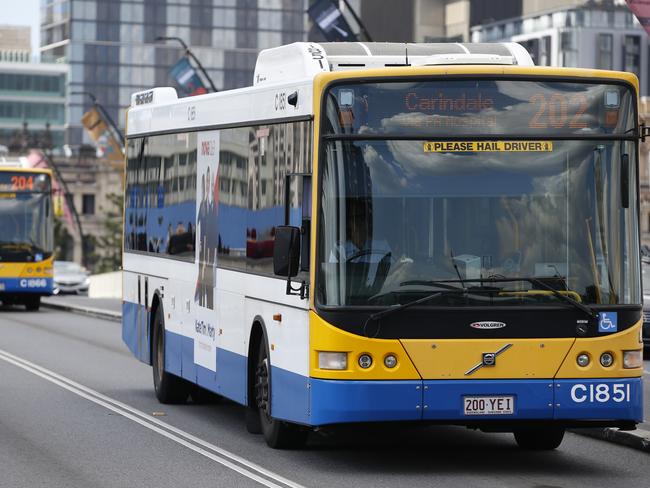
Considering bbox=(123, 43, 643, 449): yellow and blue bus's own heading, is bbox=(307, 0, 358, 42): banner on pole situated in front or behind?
behind

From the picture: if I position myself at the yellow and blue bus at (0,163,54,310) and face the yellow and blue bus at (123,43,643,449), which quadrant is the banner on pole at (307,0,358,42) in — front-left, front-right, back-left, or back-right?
front-left

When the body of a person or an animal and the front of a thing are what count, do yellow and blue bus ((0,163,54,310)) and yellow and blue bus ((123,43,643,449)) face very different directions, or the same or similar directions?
same or similar directions

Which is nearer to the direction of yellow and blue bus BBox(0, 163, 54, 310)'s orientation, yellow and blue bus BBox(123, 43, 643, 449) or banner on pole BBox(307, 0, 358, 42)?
the yellow and blue bus

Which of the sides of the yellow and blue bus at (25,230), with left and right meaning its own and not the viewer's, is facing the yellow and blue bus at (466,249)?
front

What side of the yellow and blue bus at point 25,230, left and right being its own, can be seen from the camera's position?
front

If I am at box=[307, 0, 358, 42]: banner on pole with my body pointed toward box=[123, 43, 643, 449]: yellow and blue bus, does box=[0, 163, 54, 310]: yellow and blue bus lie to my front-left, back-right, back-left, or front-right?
back-right

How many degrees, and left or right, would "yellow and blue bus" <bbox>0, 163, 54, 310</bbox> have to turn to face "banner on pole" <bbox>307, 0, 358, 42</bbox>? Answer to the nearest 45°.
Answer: approximately 45° to its left

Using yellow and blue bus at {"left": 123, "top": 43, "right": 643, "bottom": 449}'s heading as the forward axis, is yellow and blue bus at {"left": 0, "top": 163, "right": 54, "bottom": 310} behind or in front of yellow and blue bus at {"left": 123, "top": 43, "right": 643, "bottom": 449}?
behind

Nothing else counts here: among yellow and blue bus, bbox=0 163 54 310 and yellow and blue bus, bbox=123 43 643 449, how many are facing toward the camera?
2

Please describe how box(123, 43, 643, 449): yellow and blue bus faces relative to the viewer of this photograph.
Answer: facing the viewer
